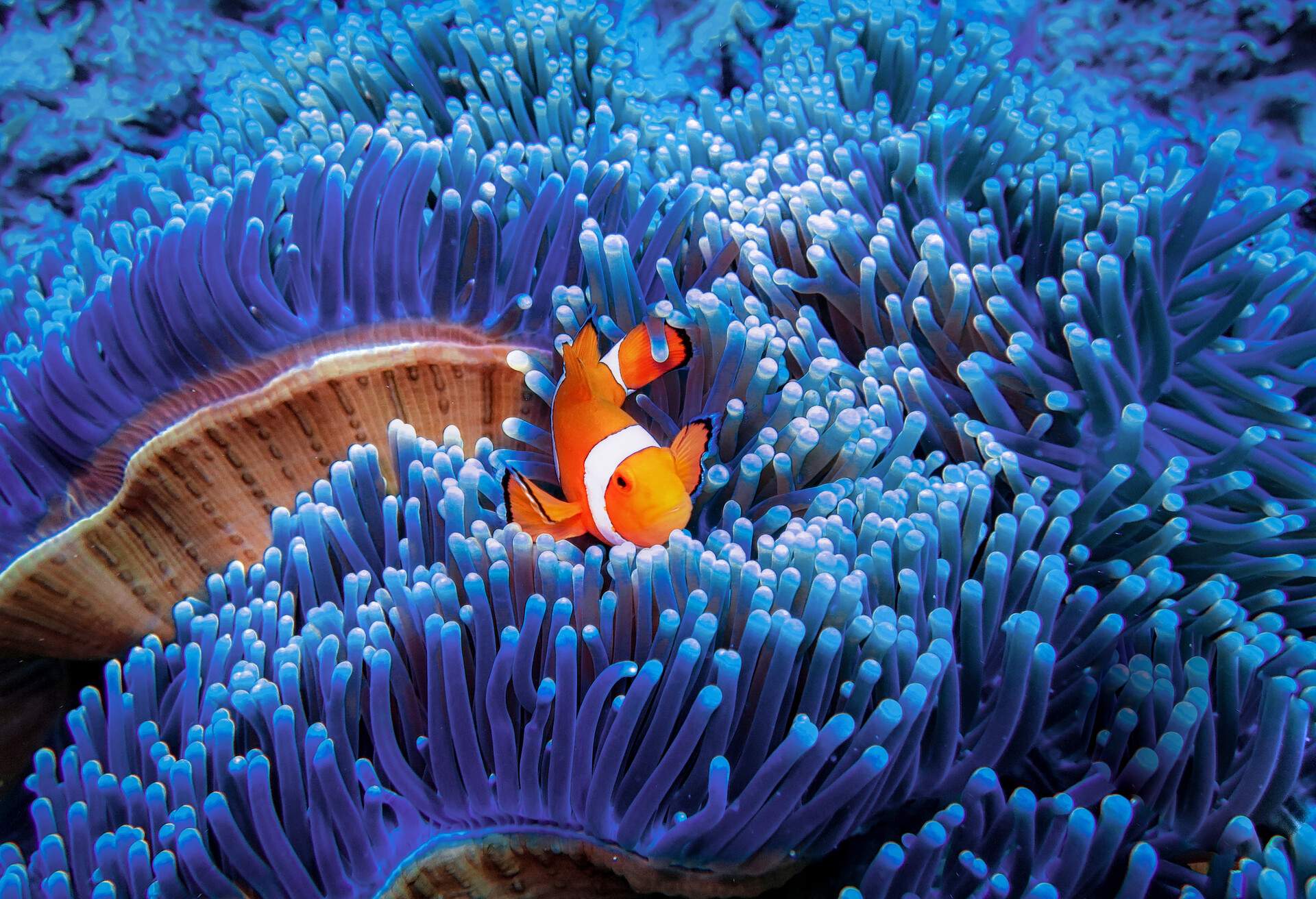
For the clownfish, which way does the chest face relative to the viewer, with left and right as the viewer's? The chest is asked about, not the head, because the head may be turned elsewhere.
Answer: facing the viewer and to the right of the viewer
